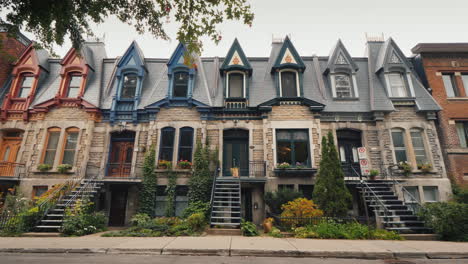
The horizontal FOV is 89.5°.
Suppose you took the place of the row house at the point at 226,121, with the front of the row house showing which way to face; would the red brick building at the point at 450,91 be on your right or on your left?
on your left

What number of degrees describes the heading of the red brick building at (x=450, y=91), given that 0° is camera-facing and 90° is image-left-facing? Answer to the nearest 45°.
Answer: approximately 0°

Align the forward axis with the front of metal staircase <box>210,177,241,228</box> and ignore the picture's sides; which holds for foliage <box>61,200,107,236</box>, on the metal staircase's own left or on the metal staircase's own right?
on the metal staircase's own right

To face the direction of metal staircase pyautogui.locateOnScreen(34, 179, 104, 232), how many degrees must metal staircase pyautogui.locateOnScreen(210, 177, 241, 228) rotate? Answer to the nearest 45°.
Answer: approximately 90° to its right

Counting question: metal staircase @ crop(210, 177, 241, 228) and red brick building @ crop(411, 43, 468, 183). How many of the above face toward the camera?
2

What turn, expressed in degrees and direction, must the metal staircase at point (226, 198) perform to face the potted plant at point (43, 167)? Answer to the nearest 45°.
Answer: approximately 90° to its right

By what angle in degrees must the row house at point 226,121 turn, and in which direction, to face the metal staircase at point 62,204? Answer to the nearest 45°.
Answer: approximately 90° to its right

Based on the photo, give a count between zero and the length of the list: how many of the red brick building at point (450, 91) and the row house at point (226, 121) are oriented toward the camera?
2

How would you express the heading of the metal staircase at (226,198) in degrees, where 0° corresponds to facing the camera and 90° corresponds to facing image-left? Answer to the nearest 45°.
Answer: approximately 0°

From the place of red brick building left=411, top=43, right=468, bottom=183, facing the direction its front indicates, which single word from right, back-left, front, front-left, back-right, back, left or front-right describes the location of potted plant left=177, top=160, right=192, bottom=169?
front-right

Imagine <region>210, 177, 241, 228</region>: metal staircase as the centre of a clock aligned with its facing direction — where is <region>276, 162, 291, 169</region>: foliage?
The foliage is roughly at 9 o'clock from the metal staircase.

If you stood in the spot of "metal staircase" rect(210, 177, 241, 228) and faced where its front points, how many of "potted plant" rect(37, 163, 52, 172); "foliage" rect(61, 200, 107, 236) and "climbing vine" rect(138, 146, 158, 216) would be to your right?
3

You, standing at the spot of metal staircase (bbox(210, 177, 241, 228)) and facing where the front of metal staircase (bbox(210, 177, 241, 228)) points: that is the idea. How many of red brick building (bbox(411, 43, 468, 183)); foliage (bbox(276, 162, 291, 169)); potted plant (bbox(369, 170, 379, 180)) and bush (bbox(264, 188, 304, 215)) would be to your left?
4
